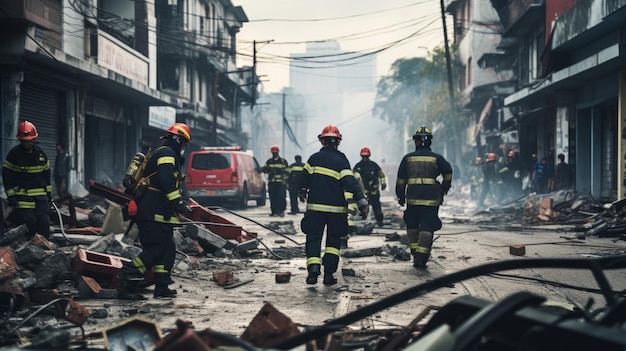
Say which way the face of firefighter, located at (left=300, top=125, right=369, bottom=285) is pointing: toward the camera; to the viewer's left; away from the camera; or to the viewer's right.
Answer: away from the camera

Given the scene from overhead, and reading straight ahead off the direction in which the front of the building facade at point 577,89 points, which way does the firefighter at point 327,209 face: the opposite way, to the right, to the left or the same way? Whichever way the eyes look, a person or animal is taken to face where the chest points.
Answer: to the right

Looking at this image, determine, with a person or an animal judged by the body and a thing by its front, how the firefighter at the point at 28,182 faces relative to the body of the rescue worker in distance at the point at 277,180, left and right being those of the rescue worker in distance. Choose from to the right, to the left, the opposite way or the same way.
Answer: the same way

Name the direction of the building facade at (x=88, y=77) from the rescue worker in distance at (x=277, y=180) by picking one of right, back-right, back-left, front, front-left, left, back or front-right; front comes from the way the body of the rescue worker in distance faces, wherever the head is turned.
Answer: right

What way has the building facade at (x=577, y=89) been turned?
to the viewer's left

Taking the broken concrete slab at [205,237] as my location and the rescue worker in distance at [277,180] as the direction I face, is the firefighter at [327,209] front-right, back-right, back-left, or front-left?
back-right

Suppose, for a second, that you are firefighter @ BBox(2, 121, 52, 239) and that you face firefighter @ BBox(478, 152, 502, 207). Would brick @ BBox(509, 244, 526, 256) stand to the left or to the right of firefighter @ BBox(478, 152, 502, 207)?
right

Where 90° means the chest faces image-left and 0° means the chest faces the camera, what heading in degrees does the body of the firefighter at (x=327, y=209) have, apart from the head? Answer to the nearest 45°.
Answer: approximately 180°

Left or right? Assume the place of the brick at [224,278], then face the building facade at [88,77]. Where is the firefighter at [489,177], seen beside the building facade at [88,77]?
right

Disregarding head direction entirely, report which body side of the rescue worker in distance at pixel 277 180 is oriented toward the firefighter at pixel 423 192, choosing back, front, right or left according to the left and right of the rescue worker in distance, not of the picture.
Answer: front

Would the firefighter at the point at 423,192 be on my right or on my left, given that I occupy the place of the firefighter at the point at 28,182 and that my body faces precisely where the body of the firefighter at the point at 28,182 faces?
on my left

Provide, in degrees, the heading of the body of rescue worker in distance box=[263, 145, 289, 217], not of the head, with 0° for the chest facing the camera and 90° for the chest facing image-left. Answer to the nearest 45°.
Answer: approximately 0°

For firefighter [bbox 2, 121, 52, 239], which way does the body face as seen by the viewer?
toward the camera
